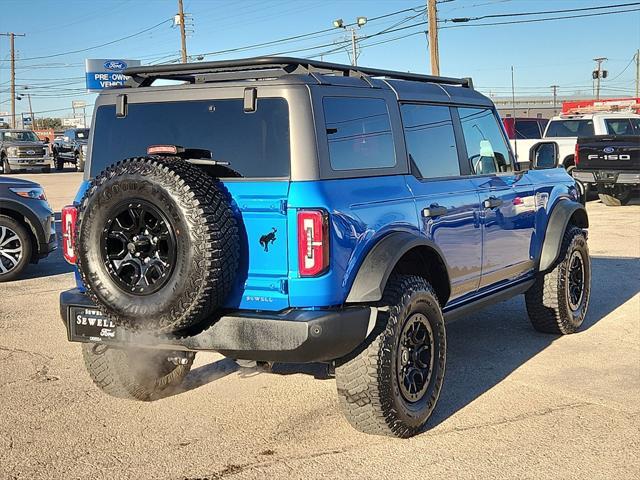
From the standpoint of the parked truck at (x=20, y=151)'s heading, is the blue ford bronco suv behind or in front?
in front

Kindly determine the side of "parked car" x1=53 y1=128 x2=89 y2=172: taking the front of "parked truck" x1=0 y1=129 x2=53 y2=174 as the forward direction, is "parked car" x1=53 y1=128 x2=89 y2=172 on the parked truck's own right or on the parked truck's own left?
on the parked truck's own left

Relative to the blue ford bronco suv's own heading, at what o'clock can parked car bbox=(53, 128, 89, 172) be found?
The parked car is roughly at 10 o'clock from the blue ford bronco suv.

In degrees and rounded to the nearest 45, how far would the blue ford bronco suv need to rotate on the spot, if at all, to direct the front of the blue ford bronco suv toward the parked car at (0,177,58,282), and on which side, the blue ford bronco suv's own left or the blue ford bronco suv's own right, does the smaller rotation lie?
approximately 90° to the blue ford bronco suv's own left

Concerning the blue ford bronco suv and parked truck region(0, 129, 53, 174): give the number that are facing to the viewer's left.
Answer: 0

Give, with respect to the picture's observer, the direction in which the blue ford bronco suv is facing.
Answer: facing away from the viewer and to the right of the viewer

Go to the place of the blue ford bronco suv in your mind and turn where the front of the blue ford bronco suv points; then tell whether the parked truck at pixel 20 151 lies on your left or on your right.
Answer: on your left

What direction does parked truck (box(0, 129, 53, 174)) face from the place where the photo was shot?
facing the viewer and to the right of the viewer
